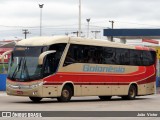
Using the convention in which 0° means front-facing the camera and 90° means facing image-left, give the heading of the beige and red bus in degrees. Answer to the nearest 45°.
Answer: approximately 45°
